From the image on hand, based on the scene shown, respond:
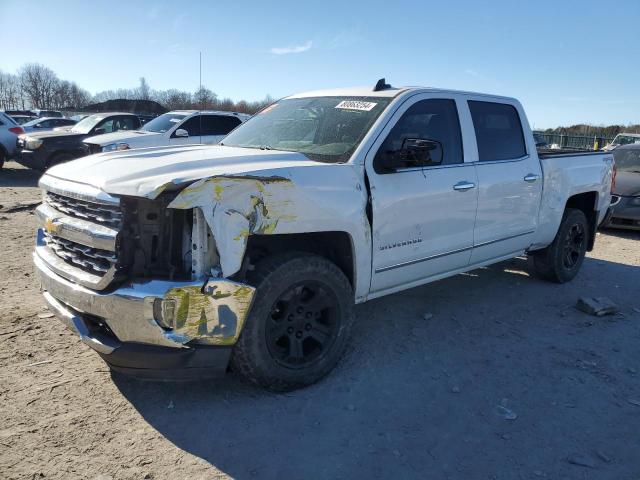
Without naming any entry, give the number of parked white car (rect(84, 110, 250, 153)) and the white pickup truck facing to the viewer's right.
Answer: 0

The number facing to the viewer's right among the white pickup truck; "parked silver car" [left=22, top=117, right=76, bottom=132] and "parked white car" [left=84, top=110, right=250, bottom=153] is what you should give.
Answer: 0

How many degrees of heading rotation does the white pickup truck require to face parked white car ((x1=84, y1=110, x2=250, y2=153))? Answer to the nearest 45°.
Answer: approximately 135° to its right

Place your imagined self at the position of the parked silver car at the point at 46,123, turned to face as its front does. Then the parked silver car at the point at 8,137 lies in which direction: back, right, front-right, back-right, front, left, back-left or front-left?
front-left

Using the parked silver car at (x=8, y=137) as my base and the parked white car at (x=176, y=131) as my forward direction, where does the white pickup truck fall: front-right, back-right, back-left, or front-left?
front-right

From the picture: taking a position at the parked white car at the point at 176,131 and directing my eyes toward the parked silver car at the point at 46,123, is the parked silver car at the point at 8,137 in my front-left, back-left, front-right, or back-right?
front-left

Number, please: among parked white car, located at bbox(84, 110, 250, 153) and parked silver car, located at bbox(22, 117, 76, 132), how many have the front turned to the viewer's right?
0

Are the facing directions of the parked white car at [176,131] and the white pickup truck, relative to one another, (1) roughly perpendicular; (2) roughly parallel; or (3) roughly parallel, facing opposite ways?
roughly parallel

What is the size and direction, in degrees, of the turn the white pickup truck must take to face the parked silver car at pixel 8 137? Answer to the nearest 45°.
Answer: approximately 90° to its right

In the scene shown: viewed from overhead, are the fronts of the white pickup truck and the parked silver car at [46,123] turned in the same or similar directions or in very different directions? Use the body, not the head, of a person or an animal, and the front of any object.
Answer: same or similar directions

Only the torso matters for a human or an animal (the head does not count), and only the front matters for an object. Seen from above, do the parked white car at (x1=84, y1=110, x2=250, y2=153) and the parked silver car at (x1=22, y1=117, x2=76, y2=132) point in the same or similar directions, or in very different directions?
same or similar directions

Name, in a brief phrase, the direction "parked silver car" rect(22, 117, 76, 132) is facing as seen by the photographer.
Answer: facing the viewer and to the left of the viewer
